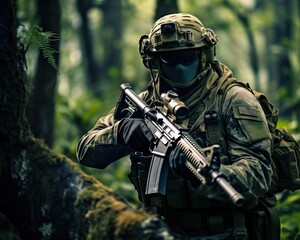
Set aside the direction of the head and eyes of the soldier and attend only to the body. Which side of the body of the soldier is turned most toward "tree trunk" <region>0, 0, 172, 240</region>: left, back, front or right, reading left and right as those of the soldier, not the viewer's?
front

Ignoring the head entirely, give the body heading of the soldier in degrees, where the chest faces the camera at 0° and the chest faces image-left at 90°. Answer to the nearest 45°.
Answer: approximately 45°
